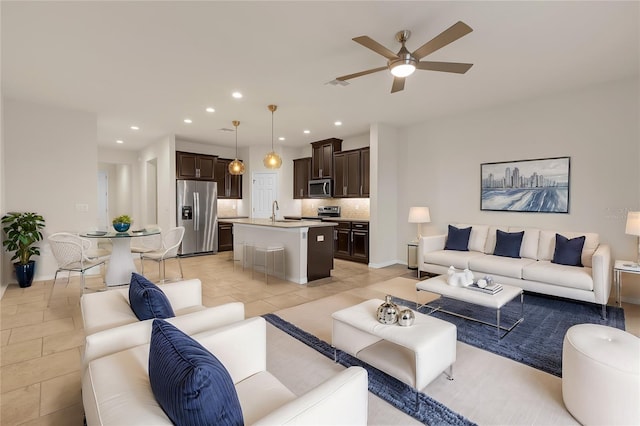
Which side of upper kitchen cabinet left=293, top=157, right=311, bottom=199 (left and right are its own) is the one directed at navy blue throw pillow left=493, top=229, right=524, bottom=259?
left

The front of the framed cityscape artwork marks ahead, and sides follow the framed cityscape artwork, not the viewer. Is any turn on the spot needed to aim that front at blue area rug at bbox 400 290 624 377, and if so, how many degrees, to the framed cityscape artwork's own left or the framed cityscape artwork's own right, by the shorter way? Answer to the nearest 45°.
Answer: approximately 45° to the framed cityscape artwork's own left

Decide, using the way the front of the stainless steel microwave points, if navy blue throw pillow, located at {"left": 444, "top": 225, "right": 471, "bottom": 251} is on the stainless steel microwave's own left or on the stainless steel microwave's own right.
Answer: on the stainless steel microwave's own left

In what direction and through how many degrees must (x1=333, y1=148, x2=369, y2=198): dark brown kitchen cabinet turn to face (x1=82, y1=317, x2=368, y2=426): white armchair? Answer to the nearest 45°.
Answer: approximately 45° to its left

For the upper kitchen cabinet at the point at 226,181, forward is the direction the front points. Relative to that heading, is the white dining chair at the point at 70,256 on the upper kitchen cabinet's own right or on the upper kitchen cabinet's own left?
on the upper kitchen cabinet's own right

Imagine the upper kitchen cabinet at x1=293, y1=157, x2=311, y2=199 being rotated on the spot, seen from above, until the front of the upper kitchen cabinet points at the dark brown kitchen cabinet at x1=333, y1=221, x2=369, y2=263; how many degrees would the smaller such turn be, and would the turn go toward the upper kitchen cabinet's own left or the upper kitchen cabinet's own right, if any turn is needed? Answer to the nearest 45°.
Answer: approximately 90° to the upper kitchen cabinet's own left

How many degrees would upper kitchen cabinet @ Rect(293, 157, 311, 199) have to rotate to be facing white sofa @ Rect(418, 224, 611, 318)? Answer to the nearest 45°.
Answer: approximately 90° to its left

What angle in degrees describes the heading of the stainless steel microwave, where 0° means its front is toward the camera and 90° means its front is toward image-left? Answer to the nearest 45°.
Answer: approximately 45°

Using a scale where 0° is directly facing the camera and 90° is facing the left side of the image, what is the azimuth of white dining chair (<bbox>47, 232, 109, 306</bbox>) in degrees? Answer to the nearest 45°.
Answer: approximately 225°

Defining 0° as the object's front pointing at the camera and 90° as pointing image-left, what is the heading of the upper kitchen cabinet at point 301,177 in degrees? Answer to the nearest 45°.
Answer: approximately 45°
